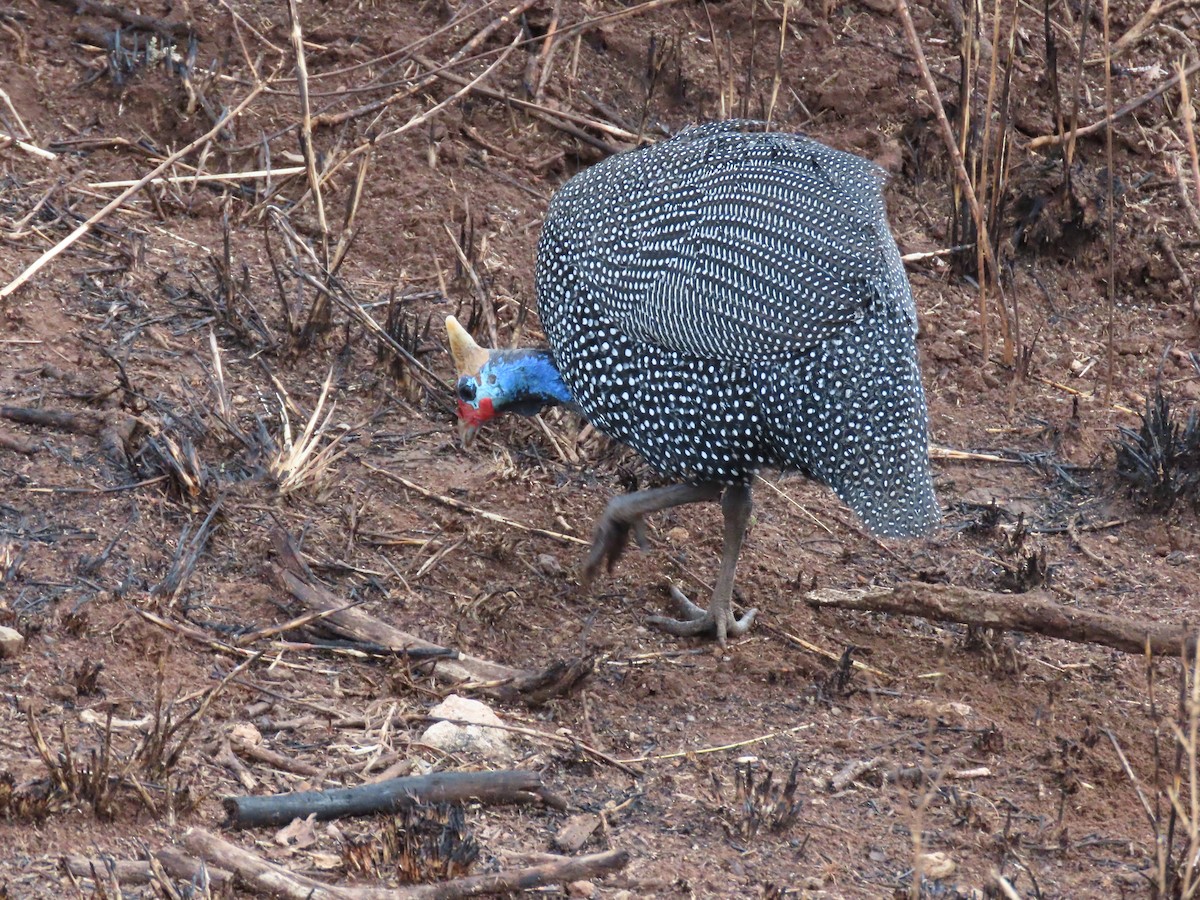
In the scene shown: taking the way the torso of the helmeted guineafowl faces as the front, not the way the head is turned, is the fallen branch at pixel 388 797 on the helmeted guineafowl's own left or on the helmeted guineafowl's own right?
on the helmeted guineafowl's own left

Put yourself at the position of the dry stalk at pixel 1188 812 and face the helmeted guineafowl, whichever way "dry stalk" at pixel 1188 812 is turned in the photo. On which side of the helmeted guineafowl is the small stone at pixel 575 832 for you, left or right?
left

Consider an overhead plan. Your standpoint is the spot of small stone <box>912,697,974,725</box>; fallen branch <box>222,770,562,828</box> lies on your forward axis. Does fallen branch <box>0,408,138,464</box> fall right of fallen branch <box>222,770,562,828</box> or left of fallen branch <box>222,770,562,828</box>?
right

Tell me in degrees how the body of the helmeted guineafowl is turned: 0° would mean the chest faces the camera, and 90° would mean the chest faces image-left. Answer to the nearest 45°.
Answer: approximately 90°

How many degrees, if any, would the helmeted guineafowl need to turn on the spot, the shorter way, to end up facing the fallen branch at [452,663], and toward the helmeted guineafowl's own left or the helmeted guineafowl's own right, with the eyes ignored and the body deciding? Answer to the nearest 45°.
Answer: approximately 45° to the helmeted guineafowl's own left

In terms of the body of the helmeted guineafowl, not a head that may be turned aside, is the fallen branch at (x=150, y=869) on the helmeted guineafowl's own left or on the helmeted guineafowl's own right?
on the helmeted guineafowl's own left

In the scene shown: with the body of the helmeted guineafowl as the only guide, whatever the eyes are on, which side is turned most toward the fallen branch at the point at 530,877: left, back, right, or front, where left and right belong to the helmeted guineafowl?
left

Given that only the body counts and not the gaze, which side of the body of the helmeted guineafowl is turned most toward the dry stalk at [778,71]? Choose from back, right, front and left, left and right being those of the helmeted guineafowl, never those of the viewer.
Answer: right

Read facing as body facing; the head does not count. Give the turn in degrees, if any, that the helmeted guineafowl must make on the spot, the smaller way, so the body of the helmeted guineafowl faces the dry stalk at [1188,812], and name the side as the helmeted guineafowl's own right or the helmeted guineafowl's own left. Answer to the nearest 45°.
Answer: approximately 135° to the helmeted guineafowl's own left

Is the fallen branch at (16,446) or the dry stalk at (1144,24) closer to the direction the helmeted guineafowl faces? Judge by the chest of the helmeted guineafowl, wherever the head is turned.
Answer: the fallen branch

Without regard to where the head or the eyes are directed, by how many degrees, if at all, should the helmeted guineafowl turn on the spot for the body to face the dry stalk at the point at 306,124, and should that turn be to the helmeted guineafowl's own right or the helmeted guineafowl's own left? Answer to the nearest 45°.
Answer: approximately 45° to the helmeted guineafowl's own right

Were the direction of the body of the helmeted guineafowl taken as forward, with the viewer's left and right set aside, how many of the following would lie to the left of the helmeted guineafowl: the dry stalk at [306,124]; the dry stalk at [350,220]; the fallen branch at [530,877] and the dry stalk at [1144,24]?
1

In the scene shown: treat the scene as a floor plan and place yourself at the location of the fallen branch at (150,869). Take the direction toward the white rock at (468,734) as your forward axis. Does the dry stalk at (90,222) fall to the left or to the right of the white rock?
left

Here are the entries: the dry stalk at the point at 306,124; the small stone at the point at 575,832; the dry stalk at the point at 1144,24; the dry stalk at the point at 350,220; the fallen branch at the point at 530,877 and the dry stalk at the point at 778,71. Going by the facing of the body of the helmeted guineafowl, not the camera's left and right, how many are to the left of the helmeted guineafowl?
2
